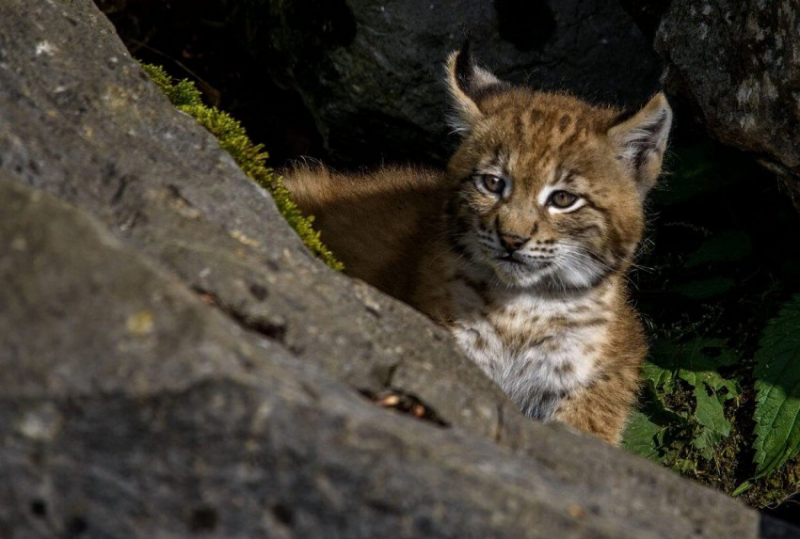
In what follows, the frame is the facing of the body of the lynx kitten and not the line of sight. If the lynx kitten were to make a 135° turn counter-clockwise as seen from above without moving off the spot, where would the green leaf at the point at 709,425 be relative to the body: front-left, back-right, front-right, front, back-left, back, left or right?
right

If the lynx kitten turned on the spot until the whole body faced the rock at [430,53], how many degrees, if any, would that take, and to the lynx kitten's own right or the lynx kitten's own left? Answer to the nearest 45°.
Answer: approximately 180°
